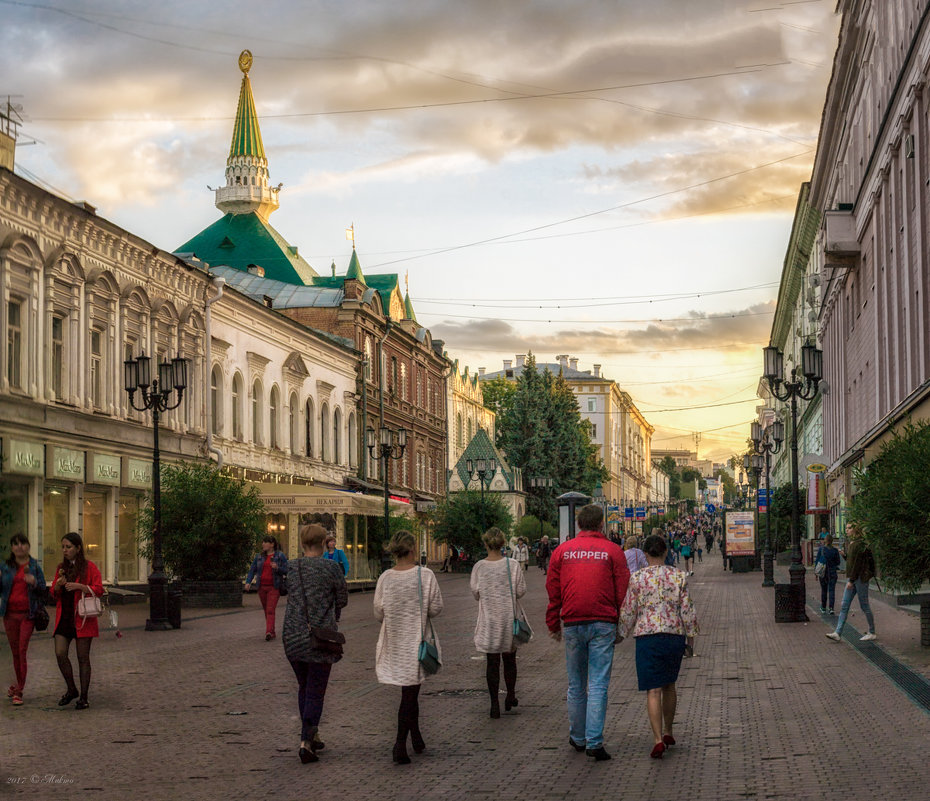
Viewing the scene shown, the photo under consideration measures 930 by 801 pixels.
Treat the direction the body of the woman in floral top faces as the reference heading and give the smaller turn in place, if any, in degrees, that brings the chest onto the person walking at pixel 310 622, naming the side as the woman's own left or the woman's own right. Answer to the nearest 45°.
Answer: approximately 90° to the woman's own left

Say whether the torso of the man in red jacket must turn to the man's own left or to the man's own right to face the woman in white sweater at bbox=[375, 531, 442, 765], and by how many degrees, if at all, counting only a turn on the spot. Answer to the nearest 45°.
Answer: approximately 90° to the man's own left

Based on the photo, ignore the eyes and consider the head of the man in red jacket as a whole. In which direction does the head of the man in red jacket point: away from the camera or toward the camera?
away from the camera

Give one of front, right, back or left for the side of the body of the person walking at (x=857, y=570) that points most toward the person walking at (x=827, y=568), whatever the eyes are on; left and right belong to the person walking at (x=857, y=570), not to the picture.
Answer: right

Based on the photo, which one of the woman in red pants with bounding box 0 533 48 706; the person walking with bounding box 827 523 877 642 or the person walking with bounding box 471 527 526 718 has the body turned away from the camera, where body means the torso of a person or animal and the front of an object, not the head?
the person walking with bounding box 471 527 526 718

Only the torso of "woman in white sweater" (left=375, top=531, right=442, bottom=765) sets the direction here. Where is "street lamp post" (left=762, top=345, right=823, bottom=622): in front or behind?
in front

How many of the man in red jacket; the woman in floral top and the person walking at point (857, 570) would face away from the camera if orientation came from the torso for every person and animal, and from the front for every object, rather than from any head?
2

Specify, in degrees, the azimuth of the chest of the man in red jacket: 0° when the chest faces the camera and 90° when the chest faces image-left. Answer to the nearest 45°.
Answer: approximately 180°

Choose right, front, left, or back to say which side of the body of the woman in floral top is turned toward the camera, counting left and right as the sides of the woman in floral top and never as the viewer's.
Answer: back

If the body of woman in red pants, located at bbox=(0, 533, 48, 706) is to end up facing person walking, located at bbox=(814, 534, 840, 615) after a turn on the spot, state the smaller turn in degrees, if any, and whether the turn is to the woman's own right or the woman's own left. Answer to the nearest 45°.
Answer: approximately 135° to the woman's own left

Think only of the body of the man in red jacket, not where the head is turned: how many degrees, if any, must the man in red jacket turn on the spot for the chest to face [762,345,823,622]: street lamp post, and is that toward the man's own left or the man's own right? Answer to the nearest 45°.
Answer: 0° — they already face it

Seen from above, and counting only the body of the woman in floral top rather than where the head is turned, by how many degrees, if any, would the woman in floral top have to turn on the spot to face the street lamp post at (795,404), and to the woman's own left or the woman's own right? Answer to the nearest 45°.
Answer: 0° — they already face it

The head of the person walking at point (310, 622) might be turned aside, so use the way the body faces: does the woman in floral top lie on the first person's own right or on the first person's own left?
on the first person's own right
